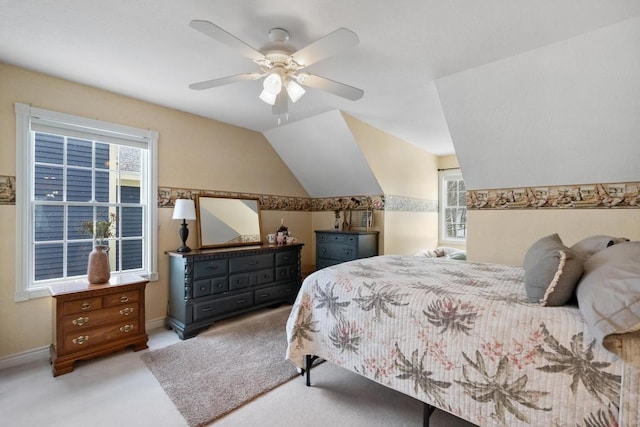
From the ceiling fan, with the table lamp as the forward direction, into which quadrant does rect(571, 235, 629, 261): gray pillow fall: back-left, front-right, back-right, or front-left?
back-right

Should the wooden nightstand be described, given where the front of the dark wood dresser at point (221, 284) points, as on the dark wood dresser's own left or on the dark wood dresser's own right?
on the dark wood dresser's own right

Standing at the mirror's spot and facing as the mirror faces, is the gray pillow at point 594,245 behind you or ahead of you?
ahead

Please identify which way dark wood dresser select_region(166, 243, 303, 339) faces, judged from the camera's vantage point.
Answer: facing the viewer and to the right of the viewer

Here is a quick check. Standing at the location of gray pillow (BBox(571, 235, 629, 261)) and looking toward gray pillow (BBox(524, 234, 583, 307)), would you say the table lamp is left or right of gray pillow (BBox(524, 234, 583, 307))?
right

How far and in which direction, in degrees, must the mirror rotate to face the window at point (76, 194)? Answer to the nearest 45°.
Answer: approximately 90° to its right

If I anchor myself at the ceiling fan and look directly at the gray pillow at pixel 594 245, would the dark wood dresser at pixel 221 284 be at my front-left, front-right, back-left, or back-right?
back-left

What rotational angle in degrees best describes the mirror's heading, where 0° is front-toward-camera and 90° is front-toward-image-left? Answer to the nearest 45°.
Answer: approximately 315°

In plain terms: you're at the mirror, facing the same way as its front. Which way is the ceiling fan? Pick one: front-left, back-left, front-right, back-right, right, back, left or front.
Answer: front-right
